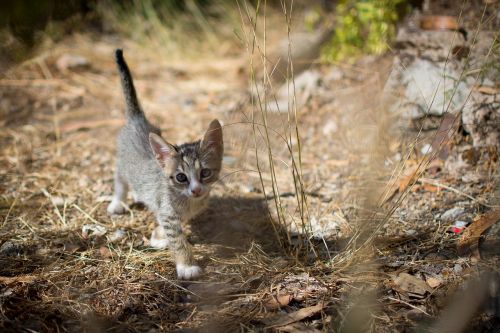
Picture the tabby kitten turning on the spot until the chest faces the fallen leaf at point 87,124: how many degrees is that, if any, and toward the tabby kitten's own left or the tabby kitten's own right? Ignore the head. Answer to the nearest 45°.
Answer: approximately 180°

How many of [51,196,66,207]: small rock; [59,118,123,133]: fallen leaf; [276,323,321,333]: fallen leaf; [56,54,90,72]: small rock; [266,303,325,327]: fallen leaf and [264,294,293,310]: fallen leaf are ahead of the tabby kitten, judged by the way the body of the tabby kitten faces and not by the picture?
3

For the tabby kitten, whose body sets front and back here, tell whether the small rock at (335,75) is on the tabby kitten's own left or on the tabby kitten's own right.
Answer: on the tabby kitten's own left

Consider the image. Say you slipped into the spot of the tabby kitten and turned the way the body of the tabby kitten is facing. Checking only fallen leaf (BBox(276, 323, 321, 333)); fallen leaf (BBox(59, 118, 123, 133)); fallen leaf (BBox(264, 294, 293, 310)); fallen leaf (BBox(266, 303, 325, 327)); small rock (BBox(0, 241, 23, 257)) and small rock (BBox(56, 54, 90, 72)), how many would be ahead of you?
3

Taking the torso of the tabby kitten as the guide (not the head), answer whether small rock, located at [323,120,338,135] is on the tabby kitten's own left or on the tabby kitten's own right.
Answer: on the tabby kitten's own left

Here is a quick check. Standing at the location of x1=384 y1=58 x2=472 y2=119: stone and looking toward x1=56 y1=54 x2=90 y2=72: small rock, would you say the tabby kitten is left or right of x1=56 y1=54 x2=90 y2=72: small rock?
left

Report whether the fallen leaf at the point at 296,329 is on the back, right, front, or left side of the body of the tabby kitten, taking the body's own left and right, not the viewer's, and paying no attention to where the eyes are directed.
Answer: front

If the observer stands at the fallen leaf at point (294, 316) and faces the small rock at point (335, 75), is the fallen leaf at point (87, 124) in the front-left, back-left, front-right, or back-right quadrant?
front-left

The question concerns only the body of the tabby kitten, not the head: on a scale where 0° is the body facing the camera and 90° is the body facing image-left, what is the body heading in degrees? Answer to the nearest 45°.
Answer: approximately 315°

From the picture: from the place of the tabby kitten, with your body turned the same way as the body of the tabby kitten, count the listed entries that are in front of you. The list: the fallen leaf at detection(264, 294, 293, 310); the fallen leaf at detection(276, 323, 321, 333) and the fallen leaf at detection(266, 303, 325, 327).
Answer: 3

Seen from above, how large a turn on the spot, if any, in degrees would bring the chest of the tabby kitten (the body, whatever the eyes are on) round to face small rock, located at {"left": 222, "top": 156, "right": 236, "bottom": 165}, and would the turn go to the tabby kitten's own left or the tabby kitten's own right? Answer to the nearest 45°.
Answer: approximately 90° to the tabby kitten's own left
